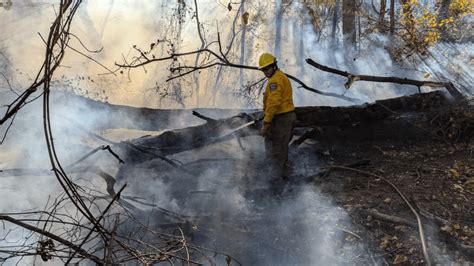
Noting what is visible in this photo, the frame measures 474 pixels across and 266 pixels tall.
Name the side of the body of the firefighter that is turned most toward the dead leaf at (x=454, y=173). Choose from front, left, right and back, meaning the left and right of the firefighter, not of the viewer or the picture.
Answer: back

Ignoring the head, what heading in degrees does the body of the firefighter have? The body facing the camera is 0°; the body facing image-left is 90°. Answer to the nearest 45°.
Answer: approximately 90°

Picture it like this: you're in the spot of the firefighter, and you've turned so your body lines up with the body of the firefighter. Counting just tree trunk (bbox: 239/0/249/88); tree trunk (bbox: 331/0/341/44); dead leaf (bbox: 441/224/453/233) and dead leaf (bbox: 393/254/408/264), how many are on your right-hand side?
2
